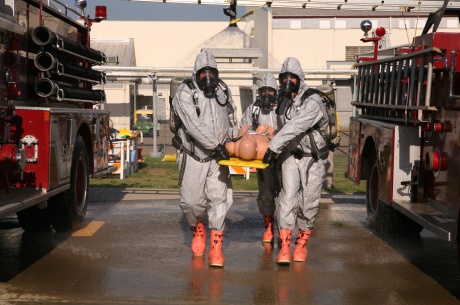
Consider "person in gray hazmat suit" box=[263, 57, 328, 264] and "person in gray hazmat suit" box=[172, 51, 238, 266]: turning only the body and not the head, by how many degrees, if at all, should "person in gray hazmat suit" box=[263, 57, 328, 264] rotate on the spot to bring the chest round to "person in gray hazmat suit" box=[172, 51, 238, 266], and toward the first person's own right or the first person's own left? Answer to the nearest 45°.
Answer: approximately 45° to the first person's own right

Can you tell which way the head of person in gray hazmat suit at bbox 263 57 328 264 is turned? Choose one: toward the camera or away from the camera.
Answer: toward the camera

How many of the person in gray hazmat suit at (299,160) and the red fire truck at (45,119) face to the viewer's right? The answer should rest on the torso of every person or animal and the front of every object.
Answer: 0

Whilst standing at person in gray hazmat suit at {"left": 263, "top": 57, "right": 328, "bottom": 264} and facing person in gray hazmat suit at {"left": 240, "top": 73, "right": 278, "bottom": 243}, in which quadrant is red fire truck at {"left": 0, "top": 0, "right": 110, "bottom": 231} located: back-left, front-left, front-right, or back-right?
front-left

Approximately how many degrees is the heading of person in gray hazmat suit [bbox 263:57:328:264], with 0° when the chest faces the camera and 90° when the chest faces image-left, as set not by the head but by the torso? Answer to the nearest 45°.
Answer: approximately 45°

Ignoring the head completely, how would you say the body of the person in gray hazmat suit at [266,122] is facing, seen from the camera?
toward the camera

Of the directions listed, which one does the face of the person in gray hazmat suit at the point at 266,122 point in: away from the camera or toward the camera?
toward the camera
